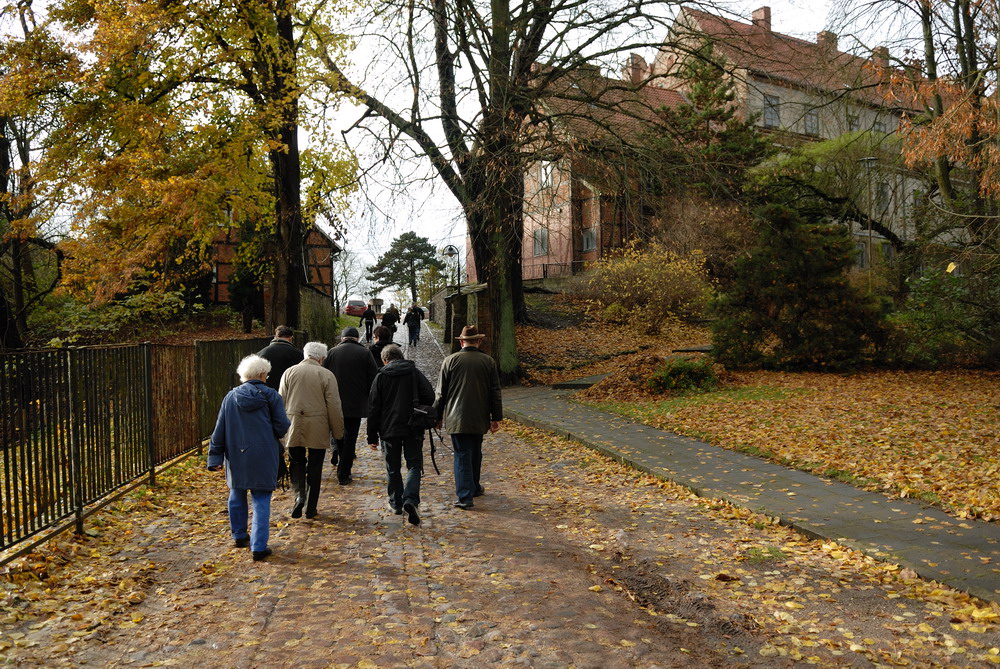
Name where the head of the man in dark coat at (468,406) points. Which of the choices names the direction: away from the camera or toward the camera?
away from the camera

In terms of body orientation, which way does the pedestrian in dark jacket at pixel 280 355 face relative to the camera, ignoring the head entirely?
away from the camera

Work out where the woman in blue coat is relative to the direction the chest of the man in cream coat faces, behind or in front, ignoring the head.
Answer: behind

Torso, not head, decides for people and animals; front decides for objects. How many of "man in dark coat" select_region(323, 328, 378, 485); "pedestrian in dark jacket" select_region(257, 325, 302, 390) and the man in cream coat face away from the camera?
3

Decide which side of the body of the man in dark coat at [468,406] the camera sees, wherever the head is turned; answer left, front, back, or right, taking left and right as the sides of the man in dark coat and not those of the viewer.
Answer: back

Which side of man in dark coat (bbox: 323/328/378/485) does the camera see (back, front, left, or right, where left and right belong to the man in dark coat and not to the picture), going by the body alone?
back

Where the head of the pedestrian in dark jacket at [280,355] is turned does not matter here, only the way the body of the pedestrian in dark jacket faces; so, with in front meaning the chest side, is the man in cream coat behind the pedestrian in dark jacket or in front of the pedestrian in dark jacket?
behind

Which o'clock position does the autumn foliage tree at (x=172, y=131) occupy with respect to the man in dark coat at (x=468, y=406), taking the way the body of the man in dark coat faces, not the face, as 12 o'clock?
The autumn foliage tree is roughly at 11 o'clock from the man in dark coat.

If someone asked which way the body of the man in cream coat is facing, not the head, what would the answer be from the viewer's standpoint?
away from the camera

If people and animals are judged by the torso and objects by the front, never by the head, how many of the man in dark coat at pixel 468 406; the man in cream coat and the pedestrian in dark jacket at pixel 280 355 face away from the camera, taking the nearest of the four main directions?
3

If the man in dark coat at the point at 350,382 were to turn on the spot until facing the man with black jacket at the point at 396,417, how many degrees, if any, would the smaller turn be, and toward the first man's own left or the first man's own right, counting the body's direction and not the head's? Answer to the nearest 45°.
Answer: approximately 180°
